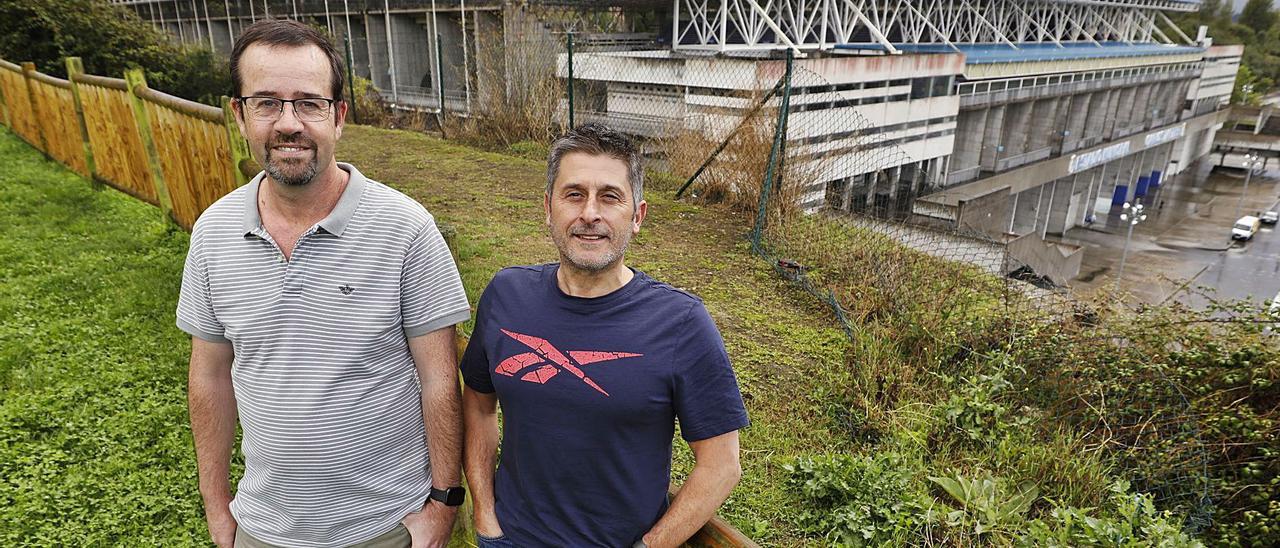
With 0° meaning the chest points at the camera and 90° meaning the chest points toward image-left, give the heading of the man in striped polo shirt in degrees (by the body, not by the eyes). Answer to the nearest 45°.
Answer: approximately 0°

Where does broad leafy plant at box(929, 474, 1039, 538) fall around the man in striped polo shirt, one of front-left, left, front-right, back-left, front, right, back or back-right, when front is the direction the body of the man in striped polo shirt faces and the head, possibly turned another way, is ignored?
left

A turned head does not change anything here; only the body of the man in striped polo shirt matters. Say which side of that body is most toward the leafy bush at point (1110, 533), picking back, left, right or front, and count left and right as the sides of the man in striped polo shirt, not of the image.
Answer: left

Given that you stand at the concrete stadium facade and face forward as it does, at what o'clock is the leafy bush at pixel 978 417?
The leafy bush is roughly at 2 o'clock from the concrete stadium facade.

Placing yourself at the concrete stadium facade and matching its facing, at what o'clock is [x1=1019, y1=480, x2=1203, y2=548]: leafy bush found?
The leafy bush is roughly at 2 o'clock from the concrete stadium facade.

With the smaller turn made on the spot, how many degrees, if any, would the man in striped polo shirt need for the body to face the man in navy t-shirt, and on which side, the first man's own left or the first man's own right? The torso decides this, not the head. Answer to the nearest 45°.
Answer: approximately 45° to the first man's own left

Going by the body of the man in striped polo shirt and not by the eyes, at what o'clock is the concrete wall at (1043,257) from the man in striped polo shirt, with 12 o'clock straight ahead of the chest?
The concrete wall is roughly at 8 o'clock from the man in striped polo shirt.

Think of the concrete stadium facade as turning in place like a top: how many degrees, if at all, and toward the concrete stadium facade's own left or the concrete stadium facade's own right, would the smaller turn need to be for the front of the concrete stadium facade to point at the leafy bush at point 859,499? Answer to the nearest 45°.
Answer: approximately 45° to the concrete stadium facade's own right

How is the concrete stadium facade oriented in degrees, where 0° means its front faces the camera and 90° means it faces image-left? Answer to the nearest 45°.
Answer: approximately 315°
